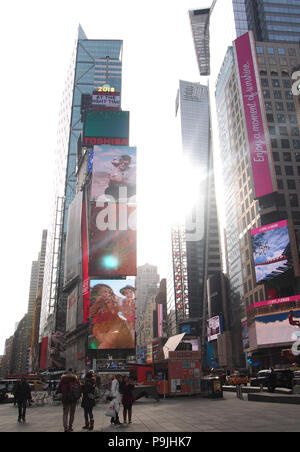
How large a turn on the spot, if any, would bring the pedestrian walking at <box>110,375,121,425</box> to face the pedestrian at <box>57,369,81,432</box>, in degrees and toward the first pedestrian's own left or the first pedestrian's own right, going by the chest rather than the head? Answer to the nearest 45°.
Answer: approximately 45° to the first pedestrian's own left
